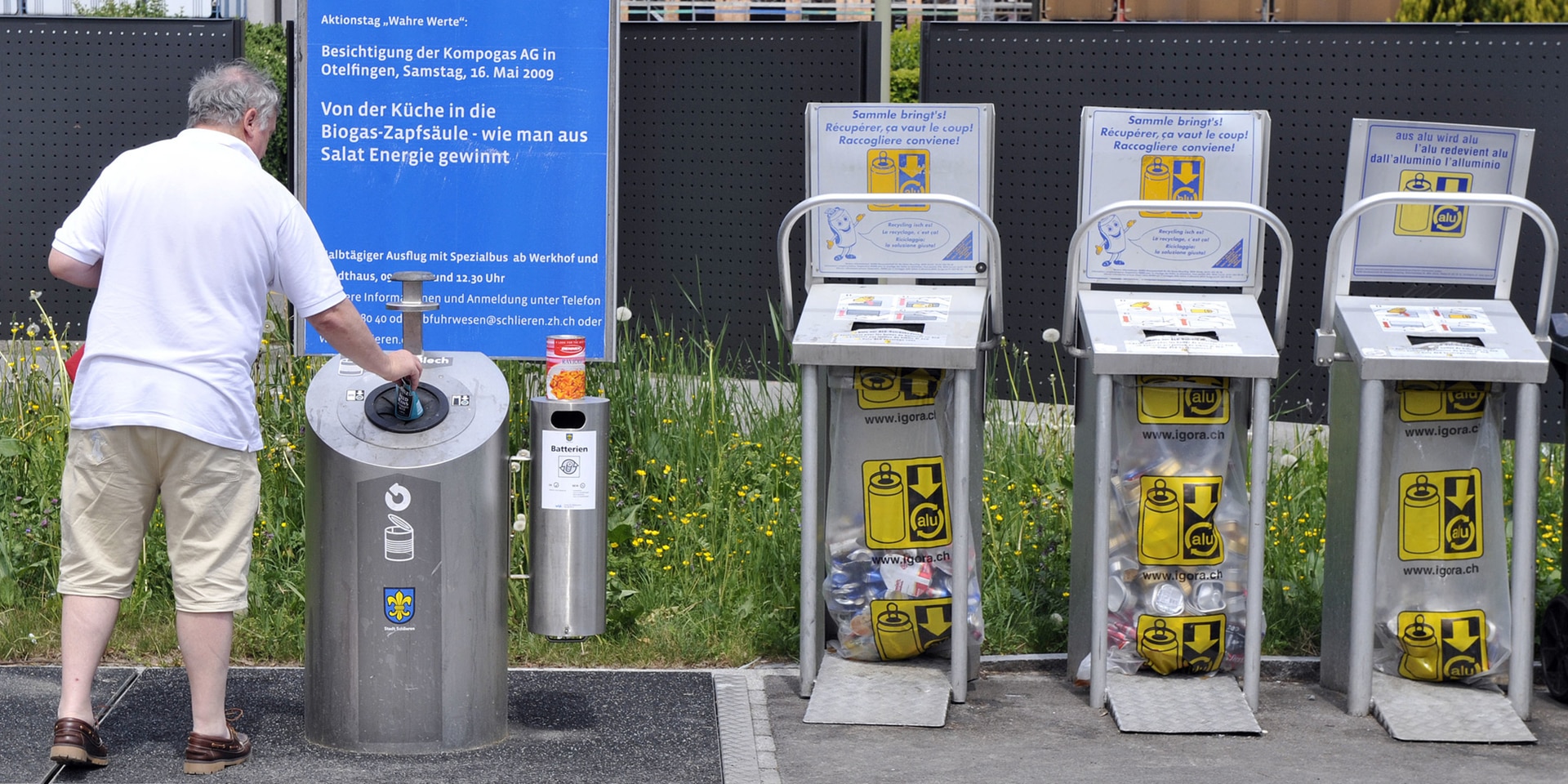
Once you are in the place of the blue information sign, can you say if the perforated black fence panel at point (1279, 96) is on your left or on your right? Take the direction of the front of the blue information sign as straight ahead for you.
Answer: on your left

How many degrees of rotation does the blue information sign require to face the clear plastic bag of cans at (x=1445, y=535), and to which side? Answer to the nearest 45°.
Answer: approximately 45° to its left

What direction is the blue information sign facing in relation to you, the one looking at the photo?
facing the viewer

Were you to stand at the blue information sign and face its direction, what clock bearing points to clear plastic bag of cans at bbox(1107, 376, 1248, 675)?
The clear plastic bag of cans is roughly at 10 o'clock from the blue information sign.

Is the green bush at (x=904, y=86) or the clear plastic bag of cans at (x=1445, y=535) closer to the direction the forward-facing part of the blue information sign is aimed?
the clear plastic bag of cans

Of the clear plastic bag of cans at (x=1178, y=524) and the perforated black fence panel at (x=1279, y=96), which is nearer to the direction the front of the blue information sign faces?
the clear plastic bag of cans

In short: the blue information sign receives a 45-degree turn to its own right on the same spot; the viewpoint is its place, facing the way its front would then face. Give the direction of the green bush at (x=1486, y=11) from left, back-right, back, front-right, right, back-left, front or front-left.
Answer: back

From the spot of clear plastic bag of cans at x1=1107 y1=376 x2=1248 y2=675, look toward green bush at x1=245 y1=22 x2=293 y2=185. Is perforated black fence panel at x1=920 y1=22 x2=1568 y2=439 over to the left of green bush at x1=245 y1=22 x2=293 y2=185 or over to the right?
right

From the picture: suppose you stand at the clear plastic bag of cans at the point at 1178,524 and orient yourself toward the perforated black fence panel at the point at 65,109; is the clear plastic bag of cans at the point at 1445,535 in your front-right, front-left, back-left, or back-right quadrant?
back-right

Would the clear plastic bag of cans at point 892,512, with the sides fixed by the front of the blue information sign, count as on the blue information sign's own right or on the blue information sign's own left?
on the blue information sign's own left

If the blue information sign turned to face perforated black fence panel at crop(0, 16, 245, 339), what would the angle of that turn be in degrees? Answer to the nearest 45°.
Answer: approximately 135° to its right

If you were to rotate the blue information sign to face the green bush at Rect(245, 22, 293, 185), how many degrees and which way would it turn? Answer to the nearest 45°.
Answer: approximately 180°
